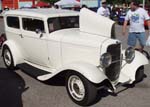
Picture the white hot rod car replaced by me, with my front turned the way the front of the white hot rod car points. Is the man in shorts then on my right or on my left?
on my left

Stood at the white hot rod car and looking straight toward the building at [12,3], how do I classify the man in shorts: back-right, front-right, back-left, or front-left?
front-right

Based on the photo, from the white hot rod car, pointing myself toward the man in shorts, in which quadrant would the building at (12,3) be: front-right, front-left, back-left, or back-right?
front-left

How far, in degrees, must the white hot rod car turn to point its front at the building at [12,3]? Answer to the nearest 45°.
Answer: approximately 135° to its left
